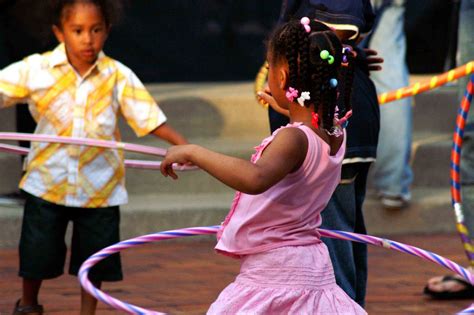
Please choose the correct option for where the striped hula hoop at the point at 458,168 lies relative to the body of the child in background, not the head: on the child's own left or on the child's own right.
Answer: on the child's own left

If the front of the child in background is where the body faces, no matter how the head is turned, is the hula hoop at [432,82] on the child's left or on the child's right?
on the child's left

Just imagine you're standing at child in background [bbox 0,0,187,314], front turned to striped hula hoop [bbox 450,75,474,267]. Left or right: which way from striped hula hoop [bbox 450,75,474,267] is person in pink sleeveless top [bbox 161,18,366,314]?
right

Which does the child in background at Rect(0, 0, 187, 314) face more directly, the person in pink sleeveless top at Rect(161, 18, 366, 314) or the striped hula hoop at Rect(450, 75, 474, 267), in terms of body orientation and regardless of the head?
the person in pink sleeveless top

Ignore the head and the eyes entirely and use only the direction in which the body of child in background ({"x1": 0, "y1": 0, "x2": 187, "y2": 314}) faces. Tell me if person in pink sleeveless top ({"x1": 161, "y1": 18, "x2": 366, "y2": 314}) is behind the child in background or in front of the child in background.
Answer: in front

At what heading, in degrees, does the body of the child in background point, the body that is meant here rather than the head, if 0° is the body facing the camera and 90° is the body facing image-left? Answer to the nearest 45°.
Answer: approximately 0°

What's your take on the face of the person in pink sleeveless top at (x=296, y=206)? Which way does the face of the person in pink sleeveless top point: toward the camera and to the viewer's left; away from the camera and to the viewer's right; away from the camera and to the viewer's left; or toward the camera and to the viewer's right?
away from the camera and to the viewer's left

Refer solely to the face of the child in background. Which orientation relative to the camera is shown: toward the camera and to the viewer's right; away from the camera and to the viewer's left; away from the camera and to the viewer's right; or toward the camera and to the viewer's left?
toward the camera and to the viewer's right
